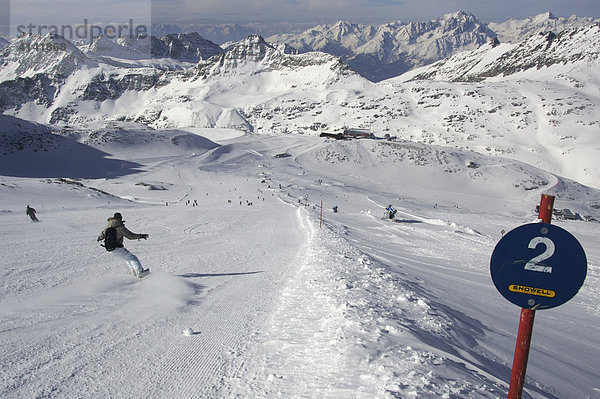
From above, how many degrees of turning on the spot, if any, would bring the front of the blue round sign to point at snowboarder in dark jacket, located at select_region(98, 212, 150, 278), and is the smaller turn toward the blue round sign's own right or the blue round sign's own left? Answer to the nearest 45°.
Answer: approximately 90° to the blue round sign's own right

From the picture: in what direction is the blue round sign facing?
toward the camera
